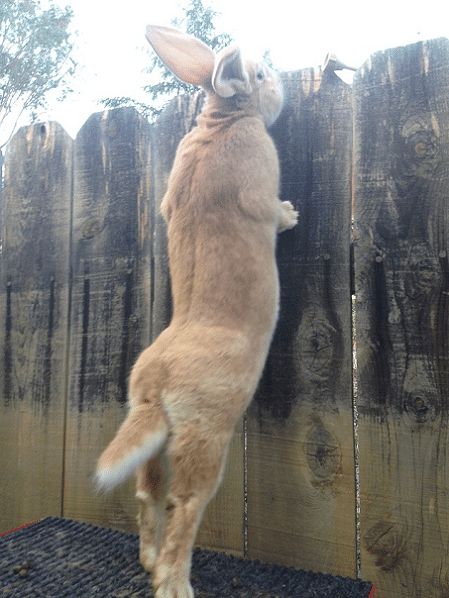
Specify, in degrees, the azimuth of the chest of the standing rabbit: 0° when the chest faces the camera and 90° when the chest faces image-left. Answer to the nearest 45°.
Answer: approximately 225°
